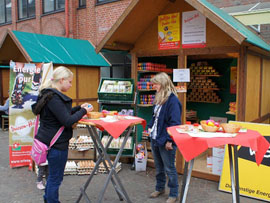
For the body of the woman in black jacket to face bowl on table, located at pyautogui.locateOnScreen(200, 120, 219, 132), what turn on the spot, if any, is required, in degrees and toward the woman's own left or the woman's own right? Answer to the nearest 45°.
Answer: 0° — they already face it

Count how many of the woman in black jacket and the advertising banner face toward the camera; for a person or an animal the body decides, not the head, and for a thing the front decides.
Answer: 1

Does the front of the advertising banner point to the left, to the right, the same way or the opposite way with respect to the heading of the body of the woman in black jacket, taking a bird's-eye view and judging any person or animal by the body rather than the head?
to the right

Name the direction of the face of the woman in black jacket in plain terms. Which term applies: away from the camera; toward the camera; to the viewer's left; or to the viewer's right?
to the viewer's right

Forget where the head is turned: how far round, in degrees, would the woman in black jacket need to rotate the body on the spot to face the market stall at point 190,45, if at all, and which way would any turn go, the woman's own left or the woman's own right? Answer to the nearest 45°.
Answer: approximately 45° to the woman's own left

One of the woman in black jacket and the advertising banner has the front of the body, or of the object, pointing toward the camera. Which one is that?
the advertising banner

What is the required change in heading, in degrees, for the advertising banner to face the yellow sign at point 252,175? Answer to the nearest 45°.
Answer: approximately 45° to its left

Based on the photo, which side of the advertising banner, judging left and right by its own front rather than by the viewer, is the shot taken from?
front

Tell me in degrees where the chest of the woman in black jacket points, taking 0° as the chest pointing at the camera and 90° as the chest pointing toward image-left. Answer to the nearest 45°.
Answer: approximately 270°

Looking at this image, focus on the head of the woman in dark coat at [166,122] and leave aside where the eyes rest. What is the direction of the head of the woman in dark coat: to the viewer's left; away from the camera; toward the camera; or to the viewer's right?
to the viewer's left

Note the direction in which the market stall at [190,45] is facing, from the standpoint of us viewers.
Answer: facing the viewer and to the left of the viewer

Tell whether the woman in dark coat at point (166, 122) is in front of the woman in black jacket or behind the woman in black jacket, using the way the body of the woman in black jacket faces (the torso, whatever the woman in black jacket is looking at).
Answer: in front
